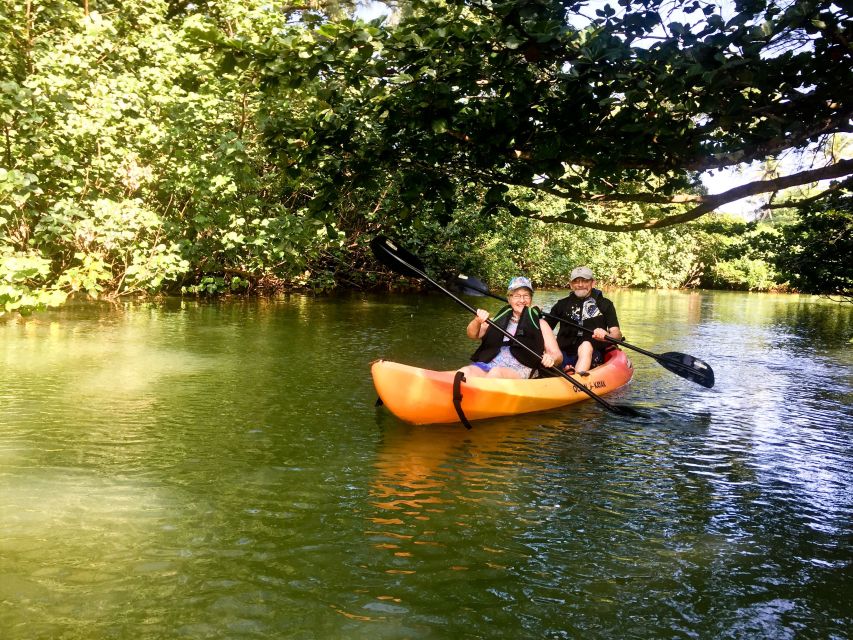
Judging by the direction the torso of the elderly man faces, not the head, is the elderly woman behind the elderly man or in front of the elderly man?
in front

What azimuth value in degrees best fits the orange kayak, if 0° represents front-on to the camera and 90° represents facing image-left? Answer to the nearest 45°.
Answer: approximately 45°

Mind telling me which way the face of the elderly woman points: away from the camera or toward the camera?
toward the camera

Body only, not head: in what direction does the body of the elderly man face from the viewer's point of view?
toward the camera

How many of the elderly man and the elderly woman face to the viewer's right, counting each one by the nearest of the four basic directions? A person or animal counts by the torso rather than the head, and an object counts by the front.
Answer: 0
